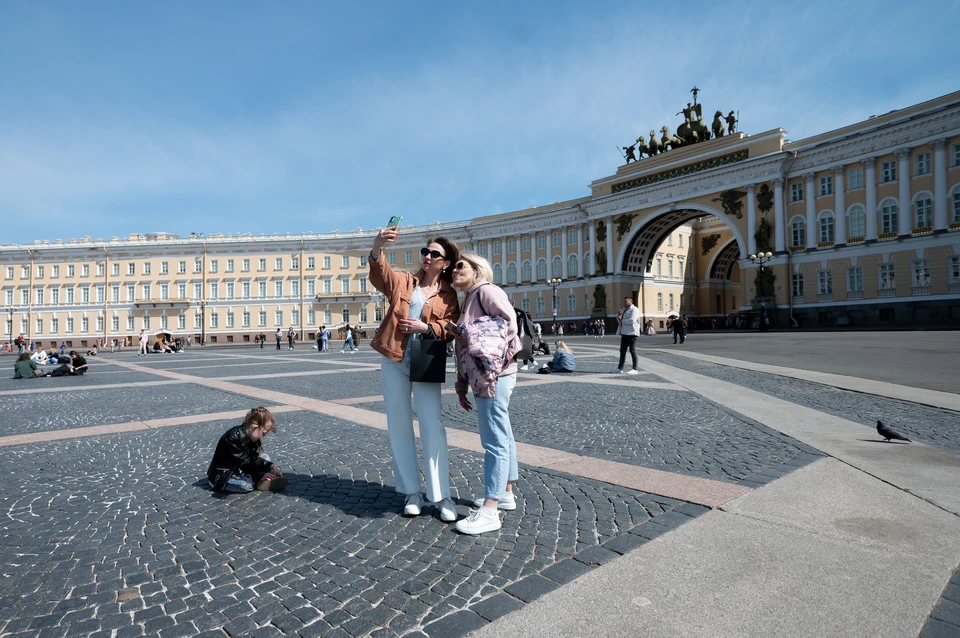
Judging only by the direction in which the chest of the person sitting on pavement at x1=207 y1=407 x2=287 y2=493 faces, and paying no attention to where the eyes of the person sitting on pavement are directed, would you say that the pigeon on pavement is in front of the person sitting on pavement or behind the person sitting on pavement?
in front

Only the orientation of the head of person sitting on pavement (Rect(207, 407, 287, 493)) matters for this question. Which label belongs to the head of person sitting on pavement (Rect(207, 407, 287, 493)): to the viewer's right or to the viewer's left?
to the viewer's right

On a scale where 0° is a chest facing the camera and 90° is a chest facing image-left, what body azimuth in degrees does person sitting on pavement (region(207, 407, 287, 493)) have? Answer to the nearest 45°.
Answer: approximately 270°

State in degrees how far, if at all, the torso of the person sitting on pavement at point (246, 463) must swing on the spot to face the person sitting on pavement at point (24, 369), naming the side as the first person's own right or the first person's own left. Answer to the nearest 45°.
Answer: approximately 90° to the first person's own left

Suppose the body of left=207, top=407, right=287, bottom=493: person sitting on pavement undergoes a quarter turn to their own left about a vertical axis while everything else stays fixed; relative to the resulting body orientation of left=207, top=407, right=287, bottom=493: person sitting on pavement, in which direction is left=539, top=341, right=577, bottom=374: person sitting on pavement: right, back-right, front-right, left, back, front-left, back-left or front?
front-right

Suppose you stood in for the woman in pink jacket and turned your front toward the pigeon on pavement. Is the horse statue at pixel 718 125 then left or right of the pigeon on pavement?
left
